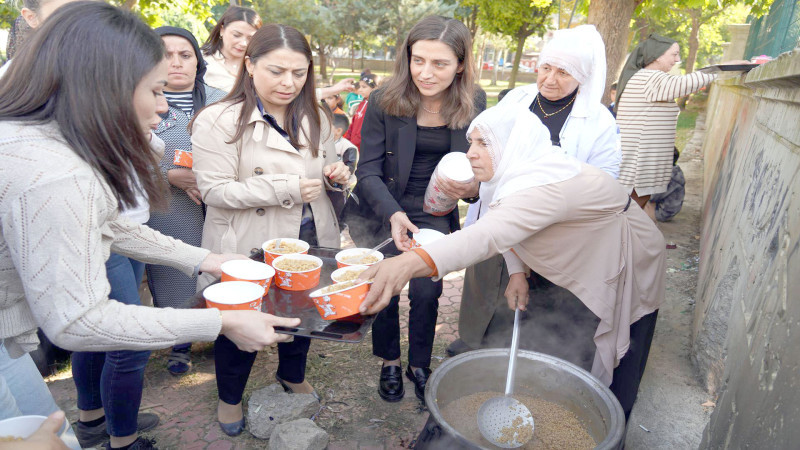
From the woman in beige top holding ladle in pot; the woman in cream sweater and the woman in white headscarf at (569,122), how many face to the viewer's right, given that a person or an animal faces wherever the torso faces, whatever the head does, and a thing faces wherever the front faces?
1

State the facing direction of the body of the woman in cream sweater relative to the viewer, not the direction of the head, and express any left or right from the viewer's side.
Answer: facing to the right of the viewer

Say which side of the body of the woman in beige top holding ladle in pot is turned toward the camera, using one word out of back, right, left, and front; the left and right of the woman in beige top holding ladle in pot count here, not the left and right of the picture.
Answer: left

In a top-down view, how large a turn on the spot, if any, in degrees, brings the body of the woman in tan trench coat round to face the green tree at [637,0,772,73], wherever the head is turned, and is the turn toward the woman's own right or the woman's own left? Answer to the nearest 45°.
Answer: approximately 90° to the woman's own left

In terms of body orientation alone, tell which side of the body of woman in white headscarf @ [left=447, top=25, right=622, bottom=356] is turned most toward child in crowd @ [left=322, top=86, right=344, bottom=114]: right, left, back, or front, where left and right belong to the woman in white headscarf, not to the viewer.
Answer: right

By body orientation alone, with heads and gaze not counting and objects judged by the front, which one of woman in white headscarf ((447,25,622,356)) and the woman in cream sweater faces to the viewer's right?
the woman in cream sweater

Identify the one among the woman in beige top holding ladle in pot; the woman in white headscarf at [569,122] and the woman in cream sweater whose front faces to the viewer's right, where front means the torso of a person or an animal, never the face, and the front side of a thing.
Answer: the woman in cream sweater

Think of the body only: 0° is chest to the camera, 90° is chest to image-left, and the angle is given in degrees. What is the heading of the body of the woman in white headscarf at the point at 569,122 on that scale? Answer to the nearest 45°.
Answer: approximately 45°

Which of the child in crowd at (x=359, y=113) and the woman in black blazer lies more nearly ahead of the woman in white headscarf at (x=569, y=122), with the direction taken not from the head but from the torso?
the woman in black blazer

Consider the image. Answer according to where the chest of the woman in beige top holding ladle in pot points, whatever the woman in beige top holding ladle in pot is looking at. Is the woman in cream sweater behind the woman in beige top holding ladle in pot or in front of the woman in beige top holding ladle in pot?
in front

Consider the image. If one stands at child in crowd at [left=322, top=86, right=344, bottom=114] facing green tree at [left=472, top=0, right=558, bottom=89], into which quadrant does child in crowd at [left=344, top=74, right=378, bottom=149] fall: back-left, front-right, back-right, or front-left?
back-right

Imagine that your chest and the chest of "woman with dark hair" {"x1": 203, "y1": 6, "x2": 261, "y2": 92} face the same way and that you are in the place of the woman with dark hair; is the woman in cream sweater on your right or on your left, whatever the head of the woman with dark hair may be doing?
on your right
